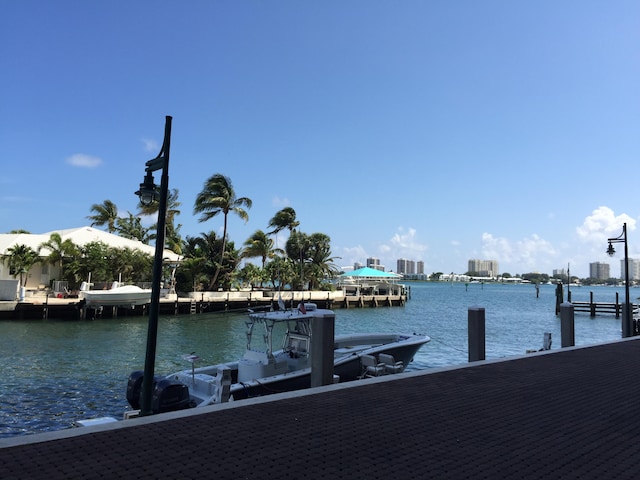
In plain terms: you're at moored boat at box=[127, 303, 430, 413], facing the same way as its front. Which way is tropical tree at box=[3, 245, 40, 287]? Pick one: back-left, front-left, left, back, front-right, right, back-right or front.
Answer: left

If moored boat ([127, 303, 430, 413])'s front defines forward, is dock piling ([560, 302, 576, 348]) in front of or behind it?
in front

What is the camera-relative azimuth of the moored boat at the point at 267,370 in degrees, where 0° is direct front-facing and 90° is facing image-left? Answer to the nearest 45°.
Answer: approximately 225°

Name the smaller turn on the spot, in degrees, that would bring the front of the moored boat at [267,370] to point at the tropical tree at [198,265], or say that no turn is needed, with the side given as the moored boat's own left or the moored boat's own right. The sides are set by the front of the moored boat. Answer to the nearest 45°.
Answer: approximately 45° to the moored boat's own left
